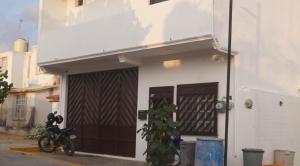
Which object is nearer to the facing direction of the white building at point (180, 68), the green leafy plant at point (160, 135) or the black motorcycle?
the green leafy plant

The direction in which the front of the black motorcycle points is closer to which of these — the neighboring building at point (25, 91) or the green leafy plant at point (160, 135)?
the neighboring building

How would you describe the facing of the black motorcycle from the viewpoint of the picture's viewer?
facing away from the viewer and to the left of the viewer

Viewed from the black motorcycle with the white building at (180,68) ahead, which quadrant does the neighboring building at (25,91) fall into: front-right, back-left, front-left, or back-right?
back-left

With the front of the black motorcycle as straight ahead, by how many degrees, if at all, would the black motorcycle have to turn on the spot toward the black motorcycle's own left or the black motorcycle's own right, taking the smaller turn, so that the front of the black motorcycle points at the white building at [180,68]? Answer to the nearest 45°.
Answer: approximately 180°

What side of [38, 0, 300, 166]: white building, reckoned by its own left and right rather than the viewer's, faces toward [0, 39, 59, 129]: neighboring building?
right

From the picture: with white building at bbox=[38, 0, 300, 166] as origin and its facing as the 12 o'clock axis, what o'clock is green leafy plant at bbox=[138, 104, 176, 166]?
The green leafy plant is roughly at 11 o'clock from the white building.

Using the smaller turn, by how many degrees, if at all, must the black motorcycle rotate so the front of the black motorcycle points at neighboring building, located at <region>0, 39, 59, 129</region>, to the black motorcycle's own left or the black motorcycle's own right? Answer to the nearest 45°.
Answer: approximately 45° to the black motorcycle's own right

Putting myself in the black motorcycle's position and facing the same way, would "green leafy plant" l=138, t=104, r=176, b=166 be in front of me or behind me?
behind

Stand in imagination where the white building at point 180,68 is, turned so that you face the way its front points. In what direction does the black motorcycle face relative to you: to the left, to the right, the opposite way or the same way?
to the right

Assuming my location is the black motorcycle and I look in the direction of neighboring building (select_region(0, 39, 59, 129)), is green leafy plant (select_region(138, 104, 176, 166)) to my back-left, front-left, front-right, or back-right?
back-right

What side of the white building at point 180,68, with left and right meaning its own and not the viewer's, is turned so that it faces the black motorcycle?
right

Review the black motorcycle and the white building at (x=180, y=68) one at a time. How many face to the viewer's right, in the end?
0
